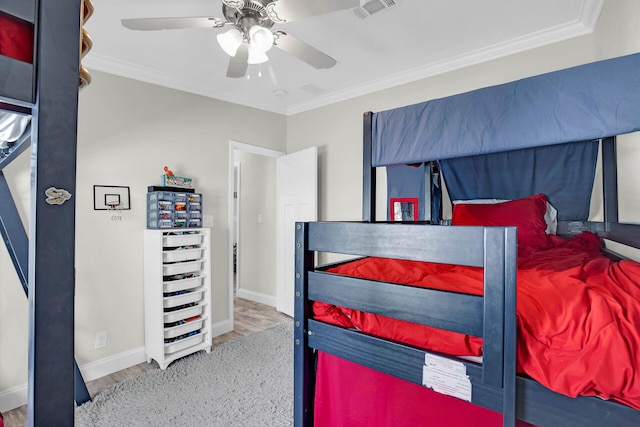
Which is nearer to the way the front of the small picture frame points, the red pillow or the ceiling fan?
the ceiling fan

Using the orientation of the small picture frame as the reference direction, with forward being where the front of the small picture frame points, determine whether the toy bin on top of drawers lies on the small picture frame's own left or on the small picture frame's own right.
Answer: on the small picture frame's own right

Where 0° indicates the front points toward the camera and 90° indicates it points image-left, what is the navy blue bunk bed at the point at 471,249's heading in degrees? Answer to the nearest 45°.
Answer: approximately 45°
